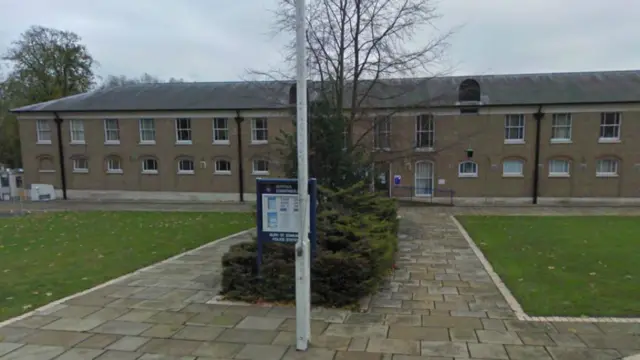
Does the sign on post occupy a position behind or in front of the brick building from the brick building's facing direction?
in front

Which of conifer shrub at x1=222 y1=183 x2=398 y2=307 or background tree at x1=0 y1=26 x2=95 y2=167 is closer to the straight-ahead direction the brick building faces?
the conifer shrub

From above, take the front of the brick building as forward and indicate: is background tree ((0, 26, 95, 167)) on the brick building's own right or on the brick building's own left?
on the brick building's own right

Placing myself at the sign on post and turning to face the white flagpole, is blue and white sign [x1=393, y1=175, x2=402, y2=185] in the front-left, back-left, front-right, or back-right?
back-left

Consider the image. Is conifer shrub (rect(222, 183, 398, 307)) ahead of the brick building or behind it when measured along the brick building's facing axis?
ahead

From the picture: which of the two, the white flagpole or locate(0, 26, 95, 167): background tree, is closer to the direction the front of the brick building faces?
the white flagpole

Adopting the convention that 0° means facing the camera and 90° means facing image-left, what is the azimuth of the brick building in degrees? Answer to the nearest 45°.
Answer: approximately 0°
